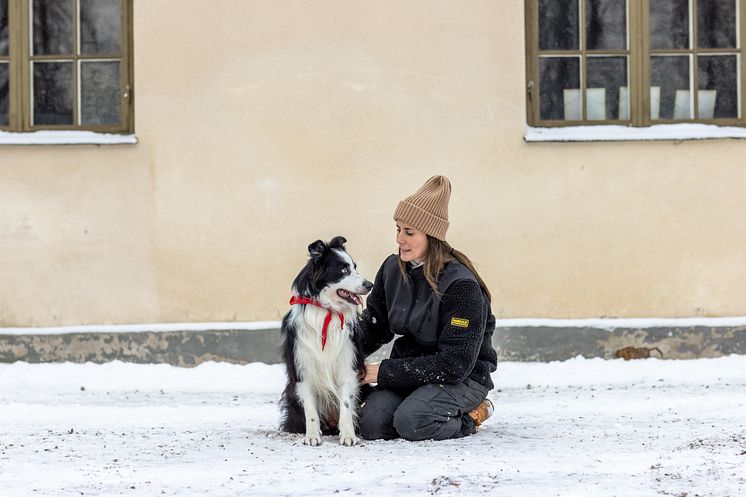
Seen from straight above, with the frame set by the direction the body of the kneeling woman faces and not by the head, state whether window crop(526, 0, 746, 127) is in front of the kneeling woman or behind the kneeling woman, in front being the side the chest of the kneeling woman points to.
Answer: behind

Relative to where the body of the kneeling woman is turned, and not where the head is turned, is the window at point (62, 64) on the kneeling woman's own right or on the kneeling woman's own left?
on the kneeling woman's own right

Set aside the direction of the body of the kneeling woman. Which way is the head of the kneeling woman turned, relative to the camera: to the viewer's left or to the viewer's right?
to the viewer's left

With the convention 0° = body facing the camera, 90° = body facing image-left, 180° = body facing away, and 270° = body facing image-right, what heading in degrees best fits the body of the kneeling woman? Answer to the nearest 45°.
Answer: approximately 45°
